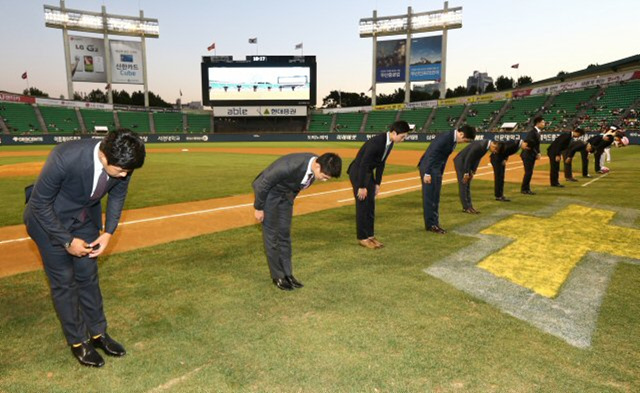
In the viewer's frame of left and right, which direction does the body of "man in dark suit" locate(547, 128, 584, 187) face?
facing to the right of the viewer

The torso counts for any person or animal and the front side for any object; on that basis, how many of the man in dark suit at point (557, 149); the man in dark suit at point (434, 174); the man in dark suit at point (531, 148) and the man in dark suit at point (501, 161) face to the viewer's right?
4

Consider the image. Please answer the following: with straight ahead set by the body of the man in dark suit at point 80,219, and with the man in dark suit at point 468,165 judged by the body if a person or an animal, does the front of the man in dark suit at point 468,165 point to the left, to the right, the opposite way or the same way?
the same way

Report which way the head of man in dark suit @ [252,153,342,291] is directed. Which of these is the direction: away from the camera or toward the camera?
toward the camera

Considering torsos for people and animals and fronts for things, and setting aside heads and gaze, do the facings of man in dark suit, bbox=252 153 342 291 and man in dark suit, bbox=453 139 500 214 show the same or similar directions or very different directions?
same or similar directions

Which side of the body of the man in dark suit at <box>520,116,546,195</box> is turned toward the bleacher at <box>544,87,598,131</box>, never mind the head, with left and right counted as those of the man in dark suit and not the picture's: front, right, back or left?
left

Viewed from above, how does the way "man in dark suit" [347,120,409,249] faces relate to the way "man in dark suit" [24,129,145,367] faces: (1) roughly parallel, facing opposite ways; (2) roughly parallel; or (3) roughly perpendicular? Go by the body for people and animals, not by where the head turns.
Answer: roughly parallel

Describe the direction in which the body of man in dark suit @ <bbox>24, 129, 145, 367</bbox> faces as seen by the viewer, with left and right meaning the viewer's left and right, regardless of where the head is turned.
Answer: facing the viewer and to the right of the viewer

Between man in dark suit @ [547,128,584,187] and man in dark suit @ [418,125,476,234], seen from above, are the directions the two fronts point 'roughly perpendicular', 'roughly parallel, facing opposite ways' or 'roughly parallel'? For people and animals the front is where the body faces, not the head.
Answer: roughly parallel

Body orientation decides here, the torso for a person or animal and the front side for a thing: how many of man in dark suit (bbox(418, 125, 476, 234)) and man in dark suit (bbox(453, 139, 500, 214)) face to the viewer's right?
2

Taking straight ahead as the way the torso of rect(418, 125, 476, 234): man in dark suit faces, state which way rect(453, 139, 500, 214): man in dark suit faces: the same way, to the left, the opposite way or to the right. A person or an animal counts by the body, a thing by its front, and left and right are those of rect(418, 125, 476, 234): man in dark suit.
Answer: the same way

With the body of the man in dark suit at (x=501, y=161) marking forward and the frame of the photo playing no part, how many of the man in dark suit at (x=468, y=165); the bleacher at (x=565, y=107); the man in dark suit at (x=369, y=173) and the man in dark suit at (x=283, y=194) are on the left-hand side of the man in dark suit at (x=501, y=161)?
1

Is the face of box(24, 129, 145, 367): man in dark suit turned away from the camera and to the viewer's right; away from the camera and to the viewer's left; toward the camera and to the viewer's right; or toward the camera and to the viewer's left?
toward the camera and to the viewer's right

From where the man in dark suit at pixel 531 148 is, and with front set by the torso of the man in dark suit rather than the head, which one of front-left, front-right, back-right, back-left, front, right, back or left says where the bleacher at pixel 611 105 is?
left
